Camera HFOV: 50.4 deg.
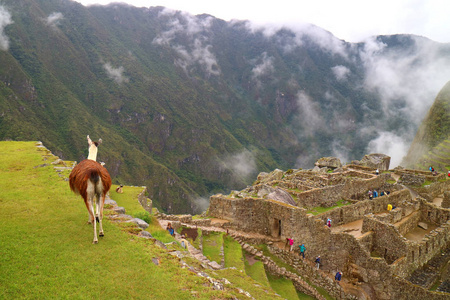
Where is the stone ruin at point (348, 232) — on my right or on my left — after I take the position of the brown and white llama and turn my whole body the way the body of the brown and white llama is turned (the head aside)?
on my right

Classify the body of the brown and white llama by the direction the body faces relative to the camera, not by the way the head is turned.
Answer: away from the camera
